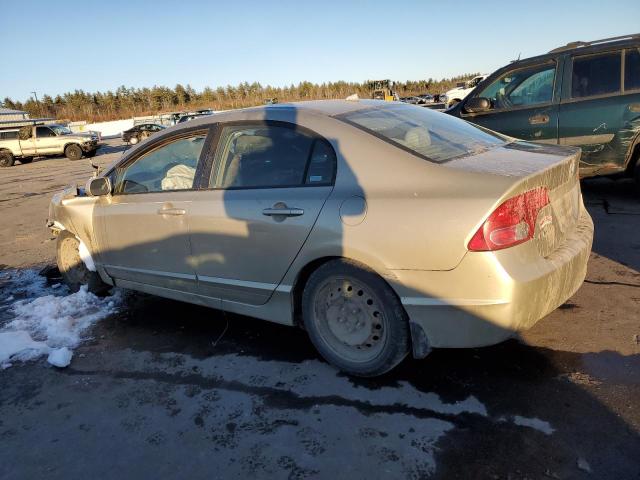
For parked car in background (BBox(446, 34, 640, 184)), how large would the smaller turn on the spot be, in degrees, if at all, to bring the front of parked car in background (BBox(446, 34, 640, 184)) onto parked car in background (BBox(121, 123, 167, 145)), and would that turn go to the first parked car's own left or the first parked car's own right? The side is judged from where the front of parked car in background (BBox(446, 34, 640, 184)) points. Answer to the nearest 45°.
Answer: approximately 45° to the first parked car's own right

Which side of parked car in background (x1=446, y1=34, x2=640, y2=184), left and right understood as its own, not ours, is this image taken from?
left

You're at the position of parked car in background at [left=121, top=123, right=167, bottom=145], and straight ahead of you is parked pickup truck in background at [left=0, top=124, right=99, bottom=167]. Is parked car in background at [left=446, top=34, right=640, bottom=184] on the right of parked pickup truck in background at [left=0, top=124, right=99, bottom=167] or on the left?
left

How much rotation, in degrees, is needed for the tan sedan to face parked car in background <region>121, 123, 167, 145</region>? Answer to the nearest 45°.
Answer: approximately 45° to its right

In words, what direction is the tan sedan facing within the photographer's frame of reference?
facing away from the viewer and to the left of the viewer
